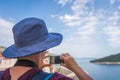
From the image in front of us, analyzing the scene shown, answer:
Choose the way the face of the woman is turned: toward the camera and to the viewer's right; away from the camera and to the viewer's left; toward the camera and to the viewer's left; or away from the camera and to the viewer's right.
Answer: away from the camera and to the viewer's right

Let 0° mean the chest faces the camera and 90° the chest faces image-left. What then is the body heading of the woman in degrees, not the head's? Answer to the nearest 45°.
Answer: approximately 225°
